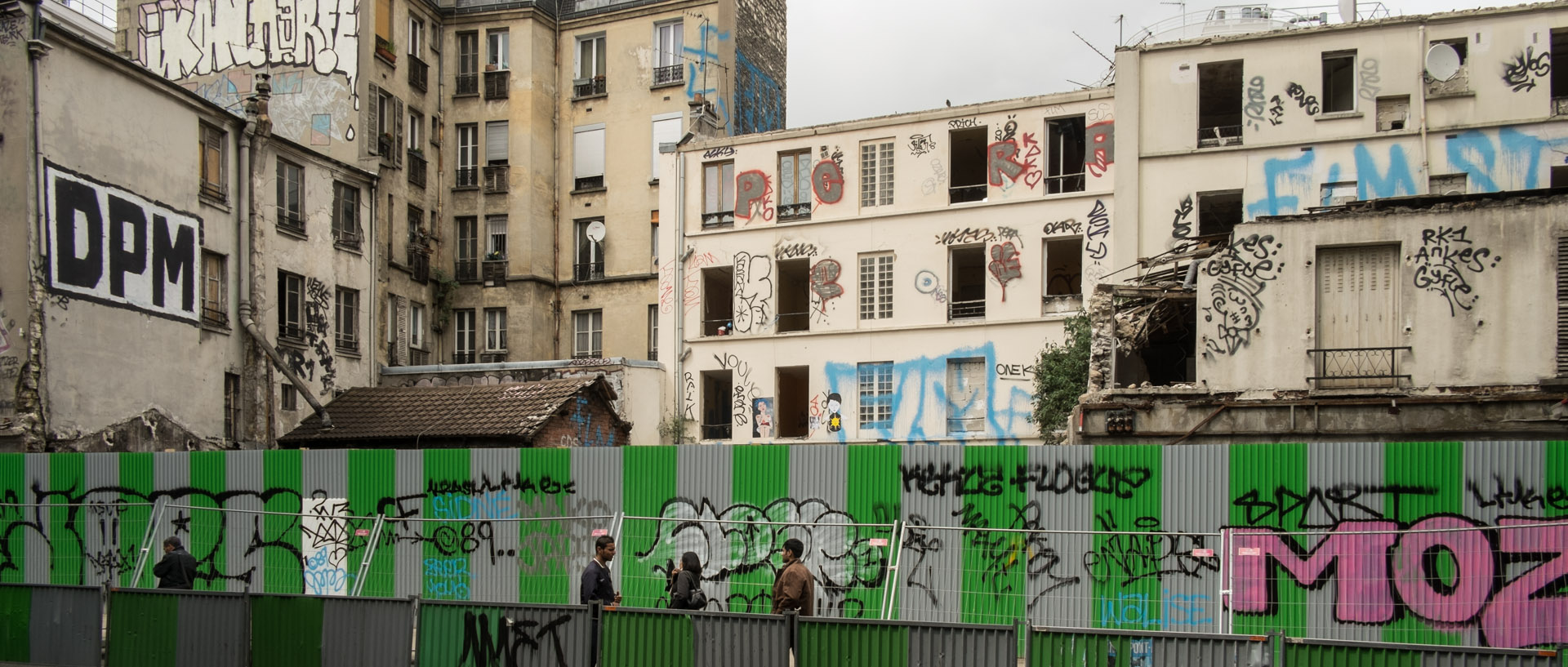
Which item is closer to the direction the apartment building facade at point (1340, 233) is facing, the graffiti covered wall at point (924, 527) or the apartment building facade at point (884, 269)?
the graffiti covered wall

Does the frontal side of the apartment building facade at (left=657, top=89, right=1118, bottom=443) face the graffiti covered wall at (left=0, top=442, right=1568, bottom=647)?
yes

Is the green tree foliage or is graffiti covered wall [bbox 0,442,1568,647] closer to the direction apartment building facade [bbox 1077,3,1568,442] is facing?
the graffiti covered wall

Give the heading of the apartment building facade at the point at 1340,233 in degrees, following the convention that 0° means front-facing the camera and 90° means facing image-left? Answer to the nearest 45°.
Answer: approximately 0°

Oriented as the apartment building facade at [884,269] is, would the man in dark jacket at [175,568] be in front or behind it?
in front

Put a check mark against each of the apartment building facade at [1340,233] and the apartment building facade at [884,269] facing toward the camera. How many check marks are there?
2
